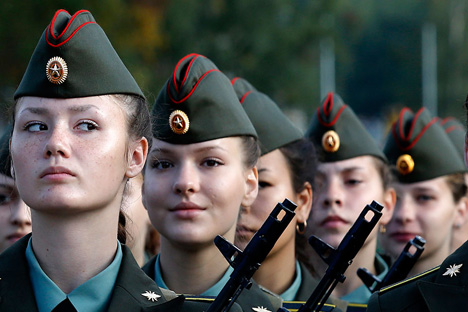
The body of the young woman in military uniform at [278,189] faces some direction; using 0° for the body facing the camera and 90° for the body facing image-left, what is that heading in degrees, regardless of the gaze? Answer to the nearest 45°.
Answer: approximately 45°

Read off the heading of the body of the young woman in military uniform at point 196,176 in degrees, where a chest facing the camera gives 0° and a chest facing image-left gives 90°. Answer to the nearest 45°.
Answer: approximately 45°

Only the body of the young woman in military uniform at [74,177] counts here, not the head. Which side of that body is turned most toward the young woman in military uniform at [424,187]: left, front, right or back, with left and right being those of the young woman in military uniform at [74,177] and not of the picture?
back

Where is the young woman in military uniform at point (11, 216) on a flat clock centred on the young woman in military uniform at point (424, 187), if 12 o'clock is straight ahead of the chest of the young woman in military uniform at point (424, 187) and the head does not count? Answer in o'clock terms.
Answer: the young woman in military uniform at point (11, 216) is roughly at 12 o'clock from the young woman in military uniform at point (424, 187).

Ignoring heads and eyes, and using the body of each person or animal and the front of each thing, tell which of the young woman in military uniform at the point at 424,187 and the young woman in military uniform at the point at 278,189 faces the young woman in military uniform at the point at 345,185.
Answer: the young woman in military uniform at the point at 424,187
